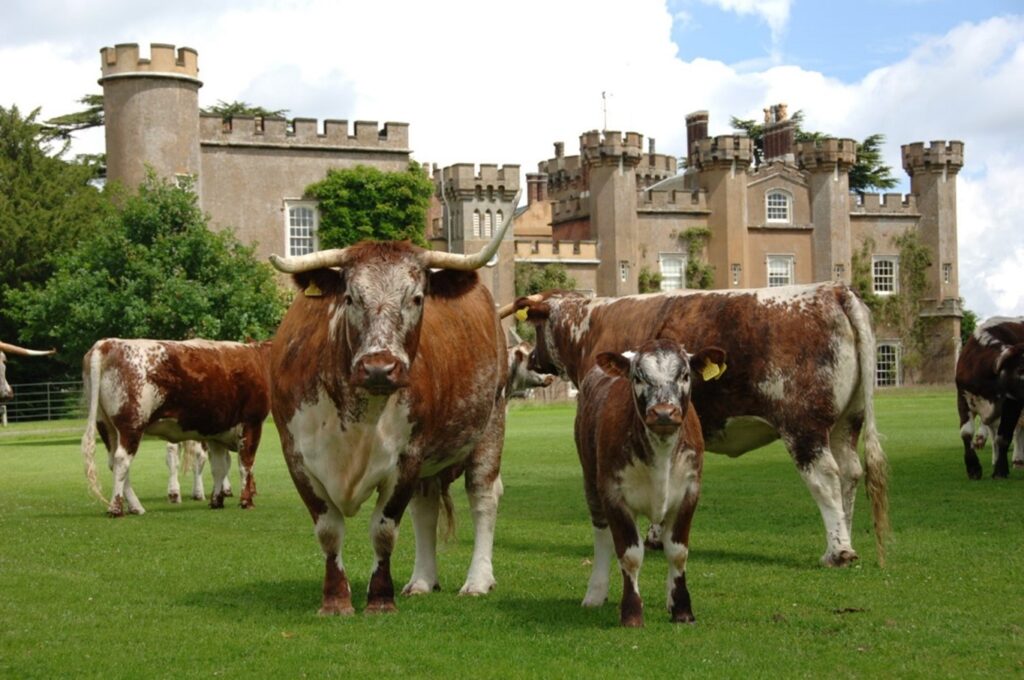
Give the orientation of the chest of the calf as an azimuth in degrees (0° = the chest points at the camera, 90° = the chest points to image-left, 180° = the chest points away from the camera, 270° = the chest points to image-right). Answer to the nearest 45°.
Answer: approximately 0°

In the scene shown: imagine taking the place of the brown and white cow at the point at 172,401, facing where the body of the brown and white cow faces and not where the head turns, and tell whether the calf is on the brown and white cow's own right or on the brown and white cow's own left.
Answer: on the brown and white cow's own right

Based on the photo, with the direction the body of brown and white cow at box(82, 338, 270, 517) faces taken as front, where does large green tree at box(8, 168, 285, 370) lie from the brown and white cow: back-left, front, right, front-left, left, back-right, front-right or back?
left

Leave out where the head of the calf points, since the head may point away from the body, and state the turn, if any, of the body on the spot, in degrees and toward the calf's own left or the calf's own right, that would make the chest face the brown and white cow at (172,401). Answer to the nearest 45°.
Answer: approximately 135° to the calf's own right

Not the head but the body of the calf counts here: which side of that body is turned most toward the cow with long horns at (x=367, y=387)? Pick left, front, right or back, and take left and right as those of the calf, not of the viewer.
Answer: right

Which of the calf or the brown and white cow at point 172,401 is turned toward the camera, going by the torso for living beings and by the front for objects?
the calf

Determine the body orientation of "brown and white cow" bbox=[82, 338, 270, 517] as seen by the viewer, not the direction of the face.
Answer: to the viewer's right

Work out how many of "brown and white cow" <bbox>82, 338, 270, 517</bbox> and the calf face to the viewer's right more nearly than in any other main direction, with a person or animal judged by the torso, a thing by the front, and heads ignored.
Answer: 1

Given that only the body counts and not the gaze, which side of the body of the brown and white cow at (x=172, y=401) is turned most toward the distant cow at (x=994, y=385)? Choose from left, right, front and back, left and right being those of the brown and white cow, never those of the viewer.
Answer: front
